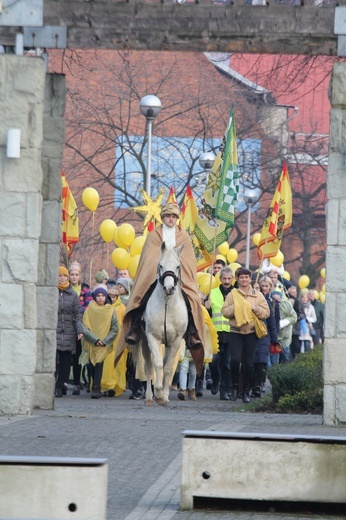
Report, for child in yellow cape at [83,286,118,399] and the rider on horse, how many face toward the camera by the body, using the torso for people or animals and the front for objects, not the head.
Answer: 2

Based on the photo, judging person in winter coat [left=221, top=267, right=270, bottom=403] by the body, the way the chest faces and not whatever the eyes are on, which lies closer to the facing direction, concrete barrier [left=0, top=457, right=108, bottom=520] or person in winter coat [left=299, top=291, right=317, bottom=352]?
the concrete barrier

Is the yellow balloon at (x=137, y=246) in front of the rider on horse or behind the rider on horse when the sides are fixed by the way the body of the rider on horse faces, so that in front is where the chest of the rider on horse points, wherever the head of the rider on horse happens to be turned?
behind

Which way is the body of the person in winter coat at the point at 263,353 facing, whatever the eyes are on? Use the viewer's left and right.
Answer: facing the viewer

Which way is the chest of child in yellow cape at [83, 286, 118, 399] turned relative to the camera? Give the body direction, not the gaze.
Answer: toward the camera

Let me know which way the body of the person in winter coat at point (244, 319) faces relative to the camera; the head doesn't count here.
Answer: toward the camera
